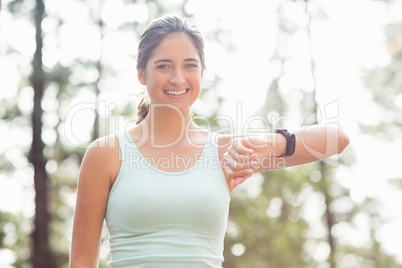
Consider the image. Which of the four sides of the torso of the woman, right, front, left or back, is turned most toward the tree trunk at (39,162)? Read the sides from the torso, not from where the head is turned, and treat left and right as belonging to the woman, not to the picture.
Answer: back

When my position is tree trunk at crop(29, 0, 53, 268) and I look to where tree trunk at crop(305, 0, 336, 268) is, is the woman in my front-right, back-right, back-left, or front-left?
front-right

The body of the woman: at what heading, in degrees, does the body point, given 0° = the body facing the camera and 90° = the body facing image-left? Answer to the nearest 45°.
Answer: approximately 0°

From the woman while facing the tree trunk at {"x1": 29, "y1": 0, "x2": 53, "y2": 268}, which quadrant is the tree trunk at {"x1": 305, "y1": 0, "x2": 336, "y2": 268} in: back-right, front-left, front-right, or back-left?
front-right

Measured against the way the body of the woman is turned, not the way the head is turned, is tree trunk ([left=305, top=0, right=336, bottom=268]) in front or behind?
behind
